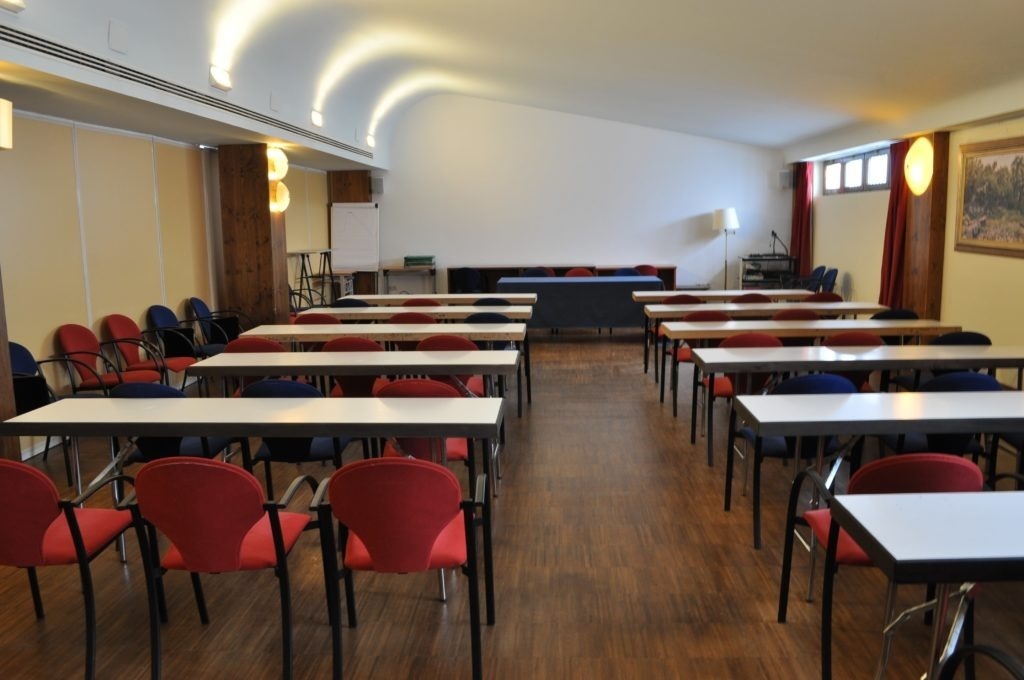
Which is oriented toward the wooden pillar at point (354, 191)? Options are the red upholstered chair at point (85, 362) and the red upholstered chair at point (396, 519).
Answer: the red upholstered chair at point (396, 519)

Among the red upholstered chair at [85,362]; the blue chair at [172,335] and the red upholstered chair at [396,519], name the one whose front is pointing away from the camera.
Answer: the red upholstered chair at [396,519]

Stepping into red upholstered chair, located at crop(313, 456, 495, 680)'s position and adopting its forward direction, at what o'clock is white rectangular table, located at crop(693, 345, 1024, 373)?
The white rectangular table is roughly at 2 o'clock from the red upholstered chair.

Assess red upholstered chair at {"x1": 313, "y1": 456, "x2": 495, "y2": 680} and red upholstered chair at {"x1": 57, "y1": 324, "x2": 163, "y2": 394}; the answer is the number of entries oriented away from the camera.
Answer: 1

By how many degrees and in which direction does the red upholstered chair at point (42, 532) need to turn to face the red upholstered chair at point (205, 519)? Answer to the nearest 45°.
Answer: approximately 90° to its right

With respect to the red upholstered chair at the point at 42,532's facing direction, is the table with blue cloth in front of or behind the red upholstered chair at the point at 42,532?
in front

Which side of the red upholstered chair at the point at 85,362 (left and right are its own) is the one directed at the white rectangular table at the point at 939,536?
front

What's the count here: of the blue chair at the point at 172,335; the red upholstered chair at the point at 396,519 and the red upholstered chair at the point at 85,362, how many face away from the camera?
1

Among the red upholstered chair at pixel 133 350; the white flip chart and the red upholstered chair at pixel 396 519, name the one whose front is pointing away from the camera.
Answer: the red upholstered chair at pixel 396 519

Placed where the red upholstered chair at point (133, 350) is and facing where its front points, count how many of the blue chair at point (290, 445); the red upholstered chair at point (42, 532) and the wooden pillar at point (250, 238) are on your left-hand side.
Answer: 1

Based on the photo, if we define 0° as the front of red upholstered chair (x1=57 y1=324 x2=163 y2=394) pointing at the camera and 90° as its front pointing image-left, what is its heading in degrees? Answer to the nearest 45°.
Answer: approximately 315°

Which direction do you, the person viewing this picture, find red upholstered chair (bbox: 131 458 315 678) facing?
facing away from the viewer and to the right of the viewer

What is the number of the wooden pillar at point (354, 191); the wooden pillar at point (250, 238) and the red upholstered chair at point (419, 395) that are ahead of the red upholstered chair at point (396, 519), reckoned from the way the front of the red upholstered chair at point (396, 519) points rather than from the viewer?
3

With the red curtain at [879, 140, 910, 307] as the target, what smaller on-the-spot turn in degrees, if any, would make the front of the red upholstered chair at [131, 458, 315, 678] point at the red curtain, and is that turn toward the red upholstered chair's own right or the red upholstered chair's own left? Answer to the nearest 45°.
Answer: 0° — it already faces it

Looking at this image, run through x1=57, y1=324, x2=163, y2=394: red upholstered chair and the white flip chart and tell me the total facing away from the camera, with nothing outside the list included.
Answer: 0

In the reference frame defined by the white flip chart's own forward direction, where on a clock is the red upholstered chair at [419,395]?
The red upholstered chair is roughly at 12 o'clock from the white flip chart.

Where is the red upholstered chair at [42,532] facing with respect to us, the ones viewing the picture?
facing away from the viewer and to the right of the viewer

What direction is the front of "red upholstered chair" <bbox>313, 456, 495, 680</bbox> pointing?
away from the camera
